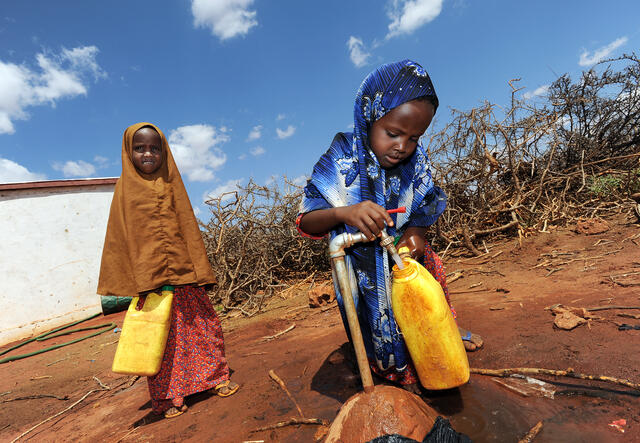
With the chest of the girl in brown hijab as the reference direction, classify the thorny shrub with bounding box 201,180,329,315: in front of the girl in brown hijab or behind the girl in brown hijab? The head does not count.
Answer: behind

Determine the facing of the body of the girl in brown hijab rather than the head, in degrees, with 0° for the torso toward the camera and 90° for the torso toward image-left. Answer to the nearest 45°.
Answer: approximately 0°

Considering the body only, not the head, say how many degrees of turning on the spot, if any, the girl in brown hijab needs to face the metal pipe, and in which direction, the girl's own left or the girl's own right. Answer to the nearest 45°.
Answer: approximately 45° to the girl's own left

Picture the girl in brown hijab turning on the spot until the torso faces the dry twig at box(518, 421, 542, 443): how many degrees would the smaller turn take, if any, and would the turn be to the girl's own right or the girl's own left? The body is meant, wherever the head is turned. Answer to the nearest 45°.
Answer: approximately 45° to the girl's own left

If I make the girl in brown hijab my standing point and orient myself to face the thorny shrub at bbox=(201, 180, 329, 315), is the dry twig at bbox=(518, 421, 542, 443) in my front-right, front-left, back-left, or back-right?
back-right

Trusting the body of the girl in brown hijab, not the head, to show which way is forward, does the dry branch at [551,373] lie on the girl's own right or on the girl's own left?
on the girl's own left
